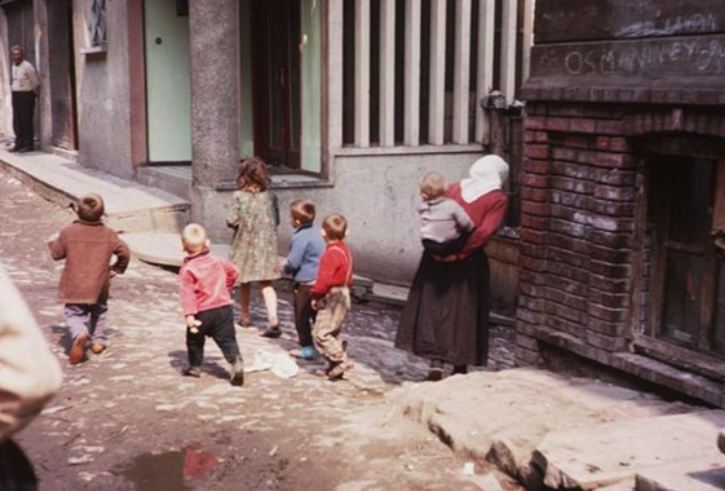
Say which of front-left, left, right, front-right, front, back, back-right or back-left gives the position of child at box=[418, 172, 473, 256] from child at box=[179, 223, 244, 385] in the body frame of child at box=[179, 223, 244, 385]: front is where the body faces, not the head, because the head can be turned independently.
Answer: back-right

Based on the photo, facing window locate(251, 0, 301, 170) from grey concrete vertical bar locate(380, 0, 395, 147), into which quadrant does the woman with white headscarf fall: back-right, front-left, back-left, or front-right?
back-left

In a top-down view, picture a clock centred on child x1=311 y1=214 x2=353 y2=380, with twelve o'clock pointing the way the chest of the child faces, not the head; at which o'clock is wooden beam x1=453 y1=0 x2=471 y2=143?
The wooden beam is roughly at 2 o'clock from the child.

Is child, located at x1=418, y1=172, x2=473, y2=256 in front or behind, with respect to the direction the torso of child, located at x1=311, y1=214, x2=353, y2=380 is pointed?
behind

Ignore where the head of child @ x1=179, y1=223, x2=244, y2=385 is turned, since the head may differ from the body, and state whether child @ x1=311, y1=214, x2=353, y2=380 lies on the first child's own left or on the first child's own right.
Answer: on the first child's own right

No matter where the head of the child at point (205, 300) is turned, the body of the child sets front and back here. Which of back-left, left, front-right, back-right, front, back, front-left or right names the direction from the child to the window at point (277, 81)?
front-right

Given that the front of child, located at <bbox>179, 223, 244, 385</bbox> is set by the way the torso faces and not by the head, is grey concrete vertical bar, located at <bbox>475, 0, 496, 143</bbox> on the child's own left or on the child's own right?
on the child's own right

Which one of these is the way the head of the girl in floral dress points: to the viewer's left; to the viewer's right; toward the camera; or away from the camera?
away from the camera

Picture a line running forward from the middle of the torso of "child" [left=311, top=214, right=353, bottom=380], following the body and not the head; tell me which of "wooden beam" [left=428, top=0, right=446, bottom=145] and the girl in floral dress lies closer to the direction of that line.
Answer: the girl in floral dress

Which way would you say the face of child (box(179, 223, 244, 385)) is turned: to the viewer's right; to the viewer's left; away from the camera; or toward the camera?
away from the camera

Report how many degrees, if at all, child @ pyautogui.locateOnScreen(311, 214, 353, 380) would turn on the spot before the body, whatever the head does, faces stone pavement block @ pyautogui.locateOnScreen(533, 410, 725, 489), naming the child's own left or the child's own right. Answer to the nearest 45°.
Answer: approximately 180°

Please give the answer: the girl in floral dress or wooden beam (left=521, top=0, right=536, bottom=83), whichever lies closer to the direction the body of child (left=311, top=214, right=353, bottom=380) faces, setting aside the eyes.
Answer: the girl in floral dress

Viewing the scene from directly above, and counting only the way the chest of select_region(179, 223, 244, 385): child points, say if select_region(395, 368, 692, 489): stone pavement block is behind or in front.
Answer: behind

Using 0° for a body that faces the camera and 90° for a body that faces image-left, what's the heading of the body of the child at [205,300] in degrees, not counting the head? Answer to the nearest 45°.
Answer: approximately 135°

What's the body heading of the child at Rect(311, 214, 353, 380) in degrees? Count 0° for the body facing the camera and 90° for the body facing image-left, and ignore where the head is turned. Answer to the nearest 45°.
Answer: approximately 135°
